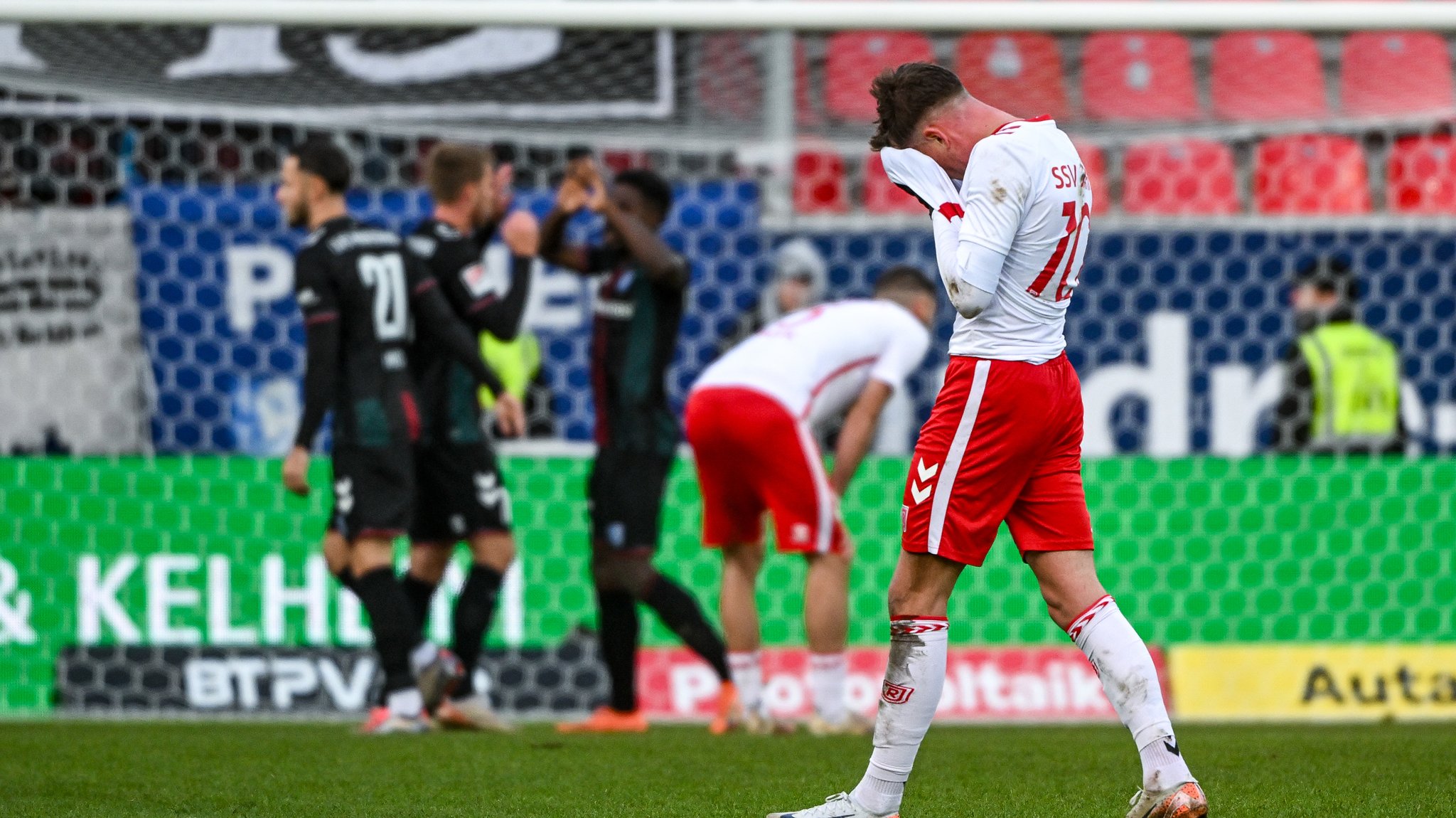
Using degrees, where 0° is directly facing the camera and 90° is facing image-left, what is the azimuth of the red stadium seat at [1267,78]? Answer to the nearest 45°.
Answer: approximately 0°

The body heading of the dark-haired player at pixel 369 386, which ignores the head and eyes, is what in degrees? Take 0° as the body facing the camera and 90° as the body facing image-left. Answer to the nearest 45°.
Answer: approximately 135°

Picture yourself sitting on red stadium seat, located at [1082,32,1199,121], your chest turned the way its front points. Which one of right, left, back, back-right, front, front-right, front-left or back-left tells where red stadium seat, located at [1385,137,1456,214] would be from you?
left

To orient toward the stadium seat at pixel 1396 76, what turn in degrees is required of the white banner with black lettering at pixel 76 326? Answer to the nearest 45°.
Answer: approximately 90° to its left

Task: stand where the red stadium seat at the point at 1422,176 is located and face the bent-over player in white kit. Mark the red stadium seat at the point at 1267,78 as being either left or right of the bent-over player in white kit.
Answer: right

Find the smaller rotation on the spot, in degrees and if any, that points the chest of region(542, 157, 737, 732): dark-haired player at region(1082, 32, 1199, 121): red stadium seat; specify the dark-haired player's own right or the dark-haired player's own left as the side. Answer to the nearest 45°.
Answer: approximately 135° to the dark-haired player's own right

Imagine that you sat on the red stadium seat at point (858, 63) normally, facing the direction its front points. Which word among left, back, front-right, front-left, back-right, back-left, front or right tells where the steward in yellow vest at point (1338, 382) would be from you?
left

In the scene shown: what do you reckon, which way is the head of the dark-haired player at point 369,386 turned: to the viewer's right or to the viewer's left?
to the viewer's left

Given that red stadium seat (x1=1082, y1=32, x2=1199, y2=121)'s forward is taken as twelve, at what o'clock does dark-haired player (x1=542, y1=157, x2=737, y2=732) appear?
The dark-haired player is roughly at 1 o'clock from the red stadium seat.

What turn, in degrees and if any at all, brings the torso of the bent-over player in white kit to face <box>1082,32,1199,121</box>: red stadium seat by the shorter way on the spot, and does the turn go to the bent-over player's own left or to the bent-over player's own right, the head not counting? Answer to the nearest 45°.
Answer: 0° — they already face it
